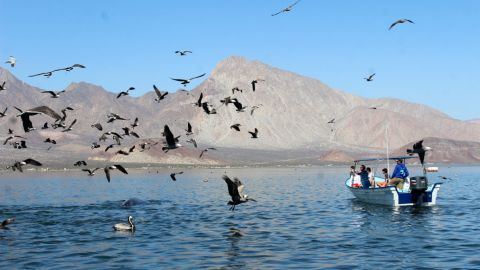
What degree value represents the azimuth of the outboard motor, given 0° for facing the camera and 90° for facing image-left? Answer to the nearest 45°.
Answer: approximately 135°

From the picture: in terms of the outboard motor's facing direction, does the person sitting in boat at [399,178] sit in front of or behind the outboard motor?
in front
